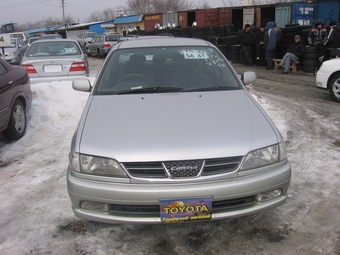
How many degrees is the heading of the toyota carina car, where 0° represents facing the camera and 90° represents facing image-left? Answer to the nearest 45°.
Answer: approximately 0°

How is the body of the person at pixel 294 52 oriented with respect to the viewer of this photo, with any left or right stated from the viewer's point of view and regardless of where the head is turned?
facing the viewer and to the left of the viewer

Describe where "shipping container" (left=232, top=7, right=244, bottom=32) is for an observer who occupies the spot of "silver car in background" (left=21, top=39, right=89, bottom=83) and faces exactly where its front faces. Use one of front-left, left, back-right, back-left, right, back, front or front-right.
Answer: front-right

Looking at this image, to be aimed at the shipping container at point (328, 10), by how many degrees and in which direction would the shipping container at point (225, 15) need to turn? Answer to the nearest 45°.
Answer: approximately 45° to its left

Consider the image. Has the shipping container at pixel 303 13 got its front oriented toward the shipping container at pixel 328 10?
no

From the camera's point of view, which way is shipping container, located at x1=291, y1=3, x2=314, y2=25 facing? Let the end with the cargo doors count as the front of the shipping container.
toward the camera

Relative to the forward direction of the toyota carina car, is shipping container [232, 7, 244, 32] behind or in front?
behind

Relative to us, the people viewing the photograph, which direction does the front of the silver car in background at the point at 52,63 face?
facing away from the viewer

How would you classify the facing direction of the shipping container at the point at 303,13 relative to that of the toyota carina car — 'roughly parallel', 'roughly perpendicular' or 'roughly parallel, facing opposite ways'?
roughly parallel

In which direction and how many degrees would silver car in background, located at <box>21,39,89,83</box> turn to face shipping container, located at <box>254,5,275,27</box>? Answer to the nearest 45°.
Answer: approximately 45° to its right

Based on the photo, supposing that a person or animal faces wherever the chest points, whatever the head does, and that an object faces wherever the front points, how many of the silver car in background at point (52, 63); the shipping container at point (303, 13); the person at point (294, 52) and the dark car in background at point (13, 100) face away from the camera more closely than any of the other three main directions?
1

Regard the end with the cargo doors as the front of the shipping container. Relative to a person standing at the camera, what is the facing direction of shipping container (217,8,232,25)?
facing the viewer

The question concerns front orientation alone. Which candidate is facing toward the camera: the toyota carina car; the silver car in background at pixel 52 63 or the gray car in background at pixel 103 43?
the toyota carina car
